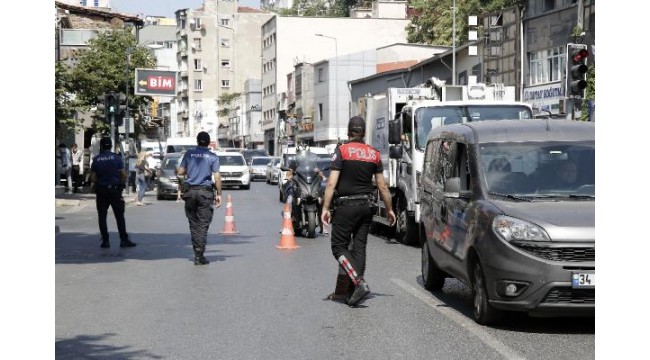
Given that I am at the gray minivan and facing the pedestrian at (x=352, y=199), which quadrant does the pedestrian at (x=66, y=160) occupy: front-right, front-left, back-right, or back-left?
front-right

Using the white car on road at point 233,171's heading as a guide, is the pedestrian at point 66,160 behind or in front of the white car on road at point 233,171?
in front

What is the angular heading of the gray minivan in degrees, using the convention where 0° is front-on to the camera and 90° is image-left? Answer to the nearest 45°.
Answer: approximately 315°

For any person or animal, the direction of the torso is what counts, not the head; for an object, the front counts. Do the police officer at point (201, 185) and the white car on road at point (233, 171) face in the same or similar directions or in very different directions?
very different directions

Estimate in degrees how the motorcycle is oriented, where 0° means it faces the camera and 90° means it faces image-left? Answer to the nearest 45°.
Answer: approximately 0°

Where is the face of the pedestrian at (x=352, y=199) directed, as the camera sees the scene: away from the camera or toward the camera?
away from the camera

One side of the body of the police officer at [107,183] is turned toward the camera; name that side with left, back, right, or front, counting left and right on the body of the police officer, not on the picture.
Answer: back

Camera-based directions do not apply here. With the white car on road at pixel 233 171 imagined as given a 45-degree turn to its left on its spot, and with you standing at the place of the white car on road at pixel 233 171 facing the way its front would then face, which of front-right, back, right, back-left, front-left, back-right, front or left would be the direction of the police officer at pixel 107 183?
front-right

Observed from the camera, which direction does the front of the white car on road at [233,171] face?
facing the viewer

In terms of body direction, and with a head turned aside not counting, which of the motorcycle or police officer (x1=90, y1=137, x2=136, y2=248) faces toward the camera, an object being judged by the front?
the motorcycle

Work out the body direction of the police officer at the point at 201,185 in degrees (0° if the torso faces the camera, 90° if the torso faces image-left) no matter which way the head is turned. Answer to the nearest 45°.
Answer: approximately 180°

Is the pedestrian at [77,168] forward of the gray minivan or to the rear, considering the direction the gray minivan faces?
to the rear

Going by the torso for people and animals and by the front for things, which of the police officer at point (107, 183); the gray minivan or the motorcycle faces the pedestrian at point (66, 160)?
the police officer

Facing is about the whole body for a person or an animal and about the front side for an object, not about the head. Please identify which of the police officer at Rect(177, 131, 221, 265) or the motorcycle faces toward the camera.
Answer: the motorcycle

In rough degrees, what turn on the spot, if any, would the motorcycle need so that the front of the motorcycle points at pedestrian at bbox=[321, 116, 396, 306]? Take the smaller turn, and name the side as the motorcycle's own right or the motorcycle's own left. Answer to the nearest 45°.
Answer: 0° — it already faces them

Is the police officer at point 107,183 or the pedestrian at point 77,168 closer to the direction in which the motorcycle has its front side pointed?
the police officer
